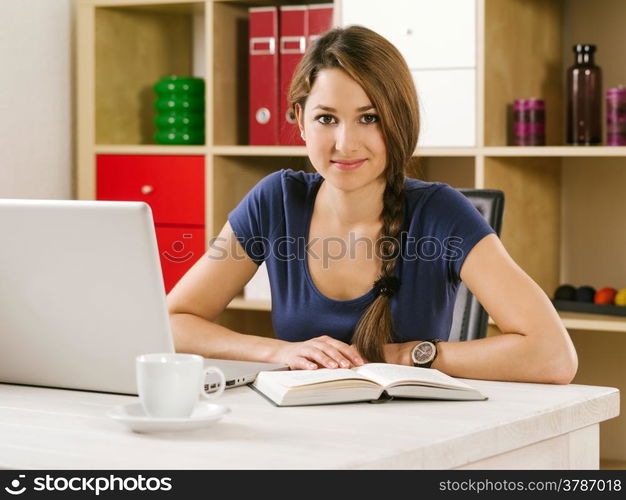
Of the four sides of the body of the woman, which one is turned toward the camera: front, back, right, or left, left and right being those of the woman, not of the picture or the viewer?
front

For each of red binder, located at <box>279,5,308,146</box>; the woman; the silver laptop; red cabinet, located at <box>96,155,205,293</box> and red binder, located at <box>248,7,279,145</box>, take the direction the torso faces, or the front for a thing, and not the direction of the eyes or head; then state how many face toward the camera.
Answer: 4

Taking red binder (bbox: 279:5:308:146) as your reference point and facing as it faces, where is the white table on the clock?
The white table is roughly at 12 o'clock from the red binder.

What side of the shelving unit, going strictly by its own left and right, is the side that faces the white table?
front

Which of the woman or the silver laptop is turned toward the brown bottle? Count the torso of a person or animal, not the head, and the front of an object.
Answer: the silver laptop

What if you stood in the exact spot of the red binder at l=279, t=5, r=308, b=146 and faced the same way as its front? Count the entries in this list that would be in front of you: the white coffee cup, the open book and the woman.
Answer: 3

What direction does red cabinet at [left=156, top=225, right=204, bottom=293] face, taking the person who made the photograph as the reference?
facing the viewer

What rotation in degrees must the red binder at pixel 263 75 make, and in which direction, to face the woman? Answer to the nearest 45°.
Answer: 0° — it already faces them

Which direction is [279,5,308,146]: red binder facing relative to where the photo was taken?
toward the camera

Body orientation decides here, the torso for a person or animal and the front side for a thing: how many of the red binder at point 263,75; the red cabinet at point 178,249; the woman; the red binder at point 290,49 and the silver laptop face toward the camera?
4

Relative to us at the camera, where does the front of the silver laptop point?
facing away from the viewer and to the right of the viewer
